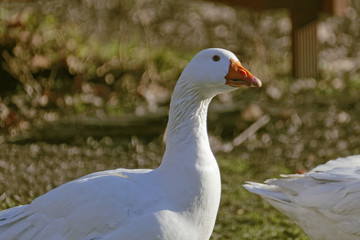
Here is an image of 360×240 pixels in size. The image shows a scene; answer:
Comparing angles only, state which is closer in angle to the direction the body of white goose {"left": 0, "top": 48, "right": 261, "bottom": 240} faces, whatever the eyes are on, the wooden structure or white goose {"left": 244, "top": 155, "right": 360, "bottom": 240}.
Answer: the white goose

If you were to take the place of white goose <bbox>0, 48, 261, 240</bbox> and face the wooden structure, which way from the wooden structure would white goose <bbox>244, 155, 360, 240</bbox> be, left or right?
right

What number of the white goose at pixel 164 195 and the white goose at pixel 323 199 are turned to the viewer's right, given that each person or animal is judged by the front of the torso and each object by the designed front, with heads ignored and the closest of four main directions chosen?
2

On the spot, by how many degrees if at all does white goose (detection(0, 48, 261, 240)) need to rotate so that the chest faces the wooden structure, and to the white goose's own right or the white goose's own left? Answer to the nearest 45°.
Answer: approximately 45° to the white goose's own left

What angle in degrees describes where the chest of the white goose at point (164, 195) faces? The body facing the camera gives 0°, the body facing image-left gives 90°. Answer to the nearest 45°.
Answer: approximately 270°

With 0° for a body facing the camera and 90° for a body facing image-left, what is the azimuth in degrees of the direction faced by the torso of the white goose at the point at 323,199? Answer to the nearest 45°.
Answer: approximately 270°

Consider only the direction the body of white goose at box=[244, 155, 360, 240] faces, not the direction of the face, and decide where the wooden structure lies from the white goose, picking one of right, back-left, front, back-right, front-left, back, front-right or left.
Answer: left

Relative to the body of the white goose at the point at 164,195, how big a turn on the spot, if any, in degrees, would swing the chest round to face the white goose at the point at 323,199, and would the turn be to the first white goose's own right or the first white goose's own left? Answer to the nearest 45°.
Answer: approximately 45° to the first white goose's own left
